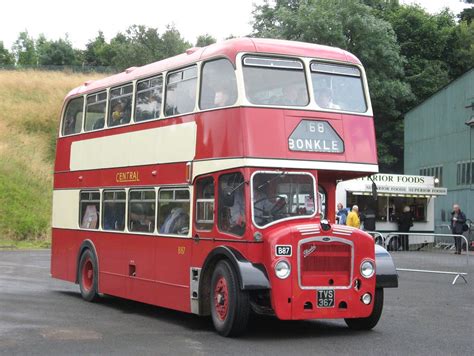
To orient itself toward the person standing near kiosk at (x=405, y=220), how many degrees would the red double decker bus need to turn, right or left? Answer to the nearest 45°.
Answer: approximately 135° to its left

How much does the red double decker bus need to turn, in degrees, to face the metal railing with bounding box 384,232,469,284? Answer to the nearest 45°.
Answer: approximately 90° to its left

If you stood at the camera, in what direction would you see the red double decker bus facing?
facing the viewer and to the right of the viewer
